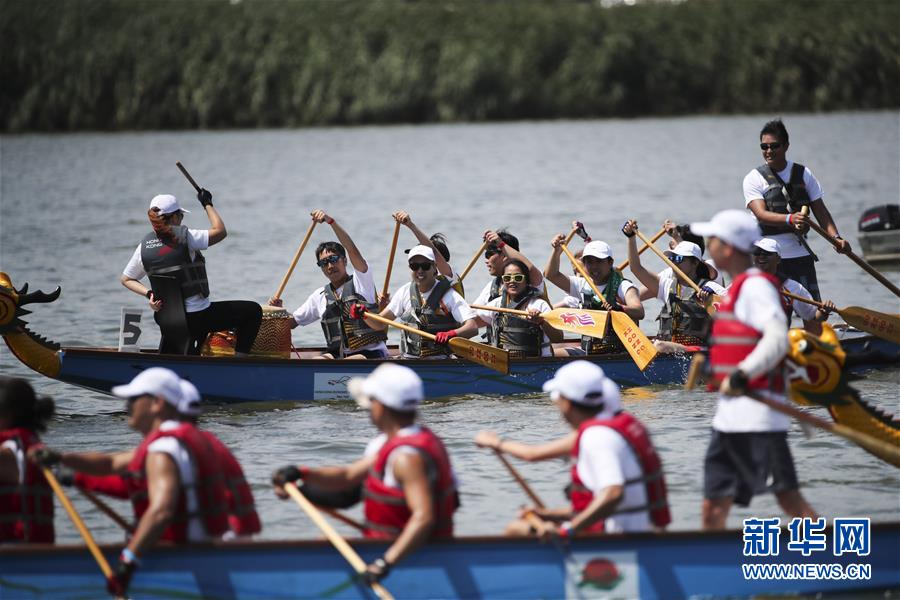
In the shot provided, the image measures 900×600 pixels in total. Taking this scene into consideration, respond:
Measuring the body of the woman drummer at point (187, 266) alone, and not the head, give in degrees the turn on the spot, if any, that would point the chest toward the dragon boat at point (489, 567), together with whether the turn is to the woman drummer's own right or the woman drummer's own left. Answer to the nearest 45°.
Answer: approximately 135° to the woman drummer's own right

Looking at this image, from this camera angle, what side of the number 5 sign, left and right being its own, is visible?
front

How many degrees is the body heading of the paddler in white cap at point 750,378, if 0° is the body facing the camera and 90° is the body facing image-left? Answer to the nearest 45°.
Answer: approximately 90°

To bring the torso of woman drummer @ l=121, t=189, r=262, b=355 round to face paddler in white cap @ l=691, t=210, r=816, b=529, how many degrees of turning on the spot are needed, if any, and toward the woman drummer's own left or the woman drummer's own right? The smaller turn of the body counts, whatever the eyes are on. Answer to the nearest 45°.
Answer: approximately 90° to the woman drummer's own right

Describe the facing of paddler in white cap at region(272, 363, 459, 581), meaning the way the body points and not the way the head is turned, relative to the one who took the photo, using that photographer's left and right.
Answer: facing to the left of the viewer

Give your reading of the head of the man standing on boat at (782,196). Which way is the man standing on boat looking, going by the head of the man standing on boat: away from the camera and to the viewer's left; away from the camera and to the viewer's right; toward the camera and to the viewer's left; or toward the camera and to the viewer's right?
toward the camera and to the viewer's left

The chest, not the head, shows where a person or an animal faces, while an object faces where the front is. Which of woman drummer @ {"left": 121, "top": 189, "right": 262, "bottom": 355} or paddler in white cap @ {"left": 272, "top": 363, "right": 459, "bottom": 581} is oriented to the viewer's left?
the paddler in white cap

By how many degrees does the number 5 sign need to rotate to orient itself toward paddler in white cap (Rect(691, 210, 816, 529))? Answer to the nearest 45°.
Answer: approximately 45° to its left

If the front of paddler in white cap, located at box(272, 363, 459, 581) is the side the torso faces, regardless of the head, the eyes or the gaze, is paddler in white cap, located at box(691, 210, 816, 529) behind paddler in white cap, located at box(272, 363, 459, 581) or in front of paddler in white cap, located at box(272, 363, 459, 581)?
behind

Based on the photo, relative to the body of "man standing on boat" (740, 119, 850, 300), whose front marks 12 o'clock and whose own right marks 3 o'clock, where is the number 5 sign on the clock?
The number 5 sign is roughly at 1 o'clock from the man standing on boat.

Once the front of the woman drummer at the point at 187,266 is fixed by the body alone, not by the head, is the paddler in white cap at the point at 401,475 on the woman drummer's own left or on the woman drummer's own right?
on the woman drummer's own right

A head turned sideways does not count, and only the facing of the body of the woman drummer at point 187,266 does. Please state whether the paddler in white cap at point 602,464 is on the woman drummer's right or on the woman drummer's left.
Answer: on the woman drummer's right

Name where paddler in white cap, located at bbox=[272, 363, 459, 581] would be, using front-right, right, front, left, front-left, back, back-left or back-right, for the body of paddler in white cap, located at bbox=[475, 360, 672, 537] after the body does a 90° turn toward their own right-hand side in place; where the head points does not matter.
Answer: left

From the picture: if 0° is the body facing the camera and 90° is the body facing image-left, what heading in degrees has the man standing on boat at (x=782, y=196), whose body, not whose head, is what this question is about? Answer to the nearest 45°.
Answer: approximately 45°

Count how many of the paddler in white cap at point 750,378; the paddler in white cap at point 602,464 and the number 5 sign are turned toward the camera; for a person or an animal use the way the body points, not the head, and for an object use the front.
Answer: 1

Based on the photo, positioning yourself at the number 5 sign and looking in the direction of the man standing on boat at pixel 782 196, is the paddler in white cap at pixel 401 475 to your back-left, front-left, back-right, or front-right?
front-right
